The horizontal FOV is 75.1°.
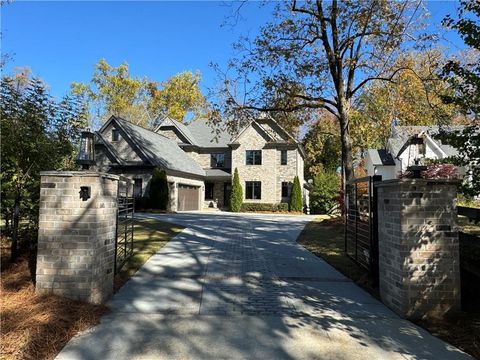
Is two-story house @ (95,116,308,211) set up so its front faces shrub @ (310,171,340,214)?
no

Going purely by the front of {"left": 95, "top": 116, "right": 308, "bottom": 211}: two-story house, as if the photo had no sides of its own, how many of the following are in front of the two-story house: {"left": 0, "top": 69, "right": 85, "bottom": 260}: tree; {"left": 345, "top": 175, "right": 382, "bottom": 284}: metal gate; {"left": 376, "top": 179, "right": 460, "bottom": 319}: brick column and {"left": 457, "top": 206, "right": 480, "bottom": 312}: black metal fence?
4

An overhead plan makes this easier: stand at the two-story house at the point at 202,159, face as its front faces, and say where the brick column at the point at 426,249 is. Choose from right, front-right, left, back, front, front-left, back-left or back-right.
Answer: front

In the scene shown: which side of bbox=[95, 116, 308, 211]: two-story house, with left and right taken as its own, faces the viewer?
front

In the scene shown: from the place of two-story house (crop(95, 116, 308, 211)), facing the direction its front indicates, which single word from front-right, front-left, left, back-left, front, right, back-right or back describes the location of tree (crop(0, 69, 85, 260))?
front

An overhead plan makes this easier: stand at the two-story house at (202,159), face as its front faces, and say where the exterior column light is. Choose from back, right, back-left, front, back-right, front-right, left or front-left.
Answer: front

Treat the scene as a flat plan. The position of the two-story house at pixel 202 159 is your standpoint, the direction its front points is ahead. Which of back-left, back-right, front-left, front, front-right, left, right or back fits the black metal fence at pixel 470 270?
front

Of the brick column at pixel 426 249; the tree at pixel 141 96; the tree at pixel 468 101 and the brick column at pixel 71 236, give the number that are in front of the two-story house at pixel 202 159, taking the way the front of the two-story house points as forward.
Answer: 3

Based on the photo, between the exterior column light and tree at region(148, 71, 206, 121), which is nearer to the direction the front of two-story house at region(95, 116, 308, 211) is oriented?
the exterior column light

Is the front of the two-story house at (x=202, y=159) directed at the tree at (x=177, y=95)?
no

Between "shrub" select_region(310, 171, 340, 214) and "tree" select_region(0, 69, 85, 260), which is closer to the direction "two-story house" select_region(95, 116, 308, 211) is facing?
the tree

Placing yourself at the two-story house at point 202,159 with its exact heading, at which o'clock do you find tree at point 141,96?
The tree is roughly at 5 o'clock from the two-story house.

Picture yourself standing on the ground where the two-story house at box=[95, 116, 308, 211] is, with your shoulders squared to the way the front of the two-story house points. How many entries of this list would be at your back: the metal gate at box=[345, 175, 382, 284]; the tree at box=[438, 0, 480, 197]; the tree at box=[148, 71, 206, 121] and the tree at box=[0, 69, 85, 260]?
1

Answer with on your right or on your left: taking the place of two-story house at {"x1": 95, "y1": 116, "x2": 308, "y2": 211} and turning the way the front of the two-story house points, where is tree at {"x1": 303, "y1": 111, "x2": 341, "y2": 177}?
on your left

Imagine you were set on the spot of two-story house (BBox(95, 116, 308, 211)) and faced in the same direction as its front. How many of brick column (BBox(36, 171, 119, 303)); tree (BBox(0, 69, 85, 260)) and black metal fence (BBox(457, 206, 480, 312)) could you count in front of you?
3

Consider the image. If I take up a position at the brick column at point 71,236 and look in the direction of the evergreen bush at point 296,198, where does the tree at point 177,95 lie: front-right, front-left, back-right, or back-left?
front-left

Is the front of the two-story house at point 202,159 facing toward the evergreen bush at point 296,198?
no
